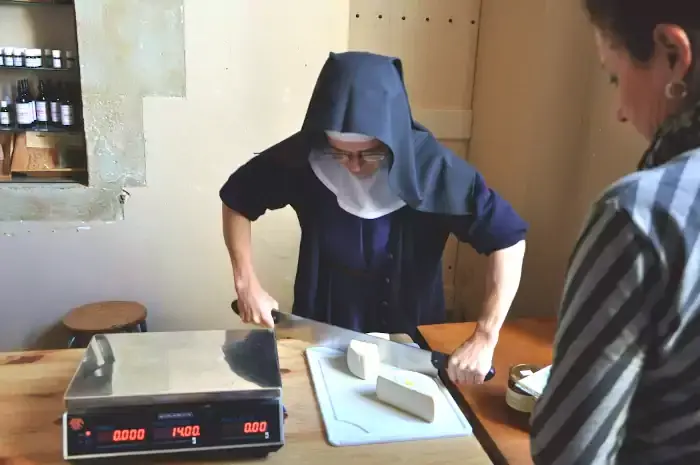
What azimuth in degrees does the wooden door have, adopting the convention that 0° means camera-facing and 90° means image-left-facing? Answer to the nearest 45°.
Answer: approximately 0°

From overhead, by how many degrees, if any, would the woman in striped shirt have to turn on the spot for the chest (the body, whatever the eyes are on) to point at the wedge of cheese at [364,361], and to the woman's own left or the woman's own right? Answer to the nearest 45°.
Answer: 0° — they already face it

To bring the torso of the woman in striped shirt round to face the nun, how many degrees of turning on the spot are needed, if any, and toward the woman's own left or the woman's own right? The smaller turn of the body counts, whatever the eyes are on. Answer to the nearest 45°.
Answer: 0° — they already face them

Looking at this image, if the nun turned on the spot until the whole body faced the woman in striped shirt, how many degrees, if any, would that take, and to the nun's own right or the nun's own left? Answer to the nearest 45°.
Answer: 0° — they already face them

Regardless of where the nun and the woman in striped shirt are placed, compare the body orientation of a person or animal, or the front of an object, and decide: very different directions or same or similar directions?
very different directions

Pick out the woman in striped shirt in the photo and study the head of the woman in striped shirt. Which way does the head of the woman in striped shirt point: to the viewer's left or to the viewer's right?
to the viewer's left

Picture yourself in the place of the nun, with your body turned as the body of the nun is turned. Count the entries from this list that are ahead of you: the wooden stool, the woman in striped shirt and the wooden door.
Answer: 1

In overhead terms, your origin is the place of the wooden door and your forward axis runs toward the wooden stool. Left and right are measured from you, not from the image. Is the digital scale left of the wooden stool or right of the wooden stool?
left

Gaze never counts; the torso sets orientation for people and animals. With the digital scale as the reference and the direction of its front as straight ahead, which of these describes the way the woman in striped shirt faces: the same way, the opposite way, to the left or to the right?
the opposite way

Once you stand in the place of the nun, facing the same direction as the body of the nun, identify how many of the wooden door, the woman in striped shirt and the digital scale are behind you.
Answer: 1

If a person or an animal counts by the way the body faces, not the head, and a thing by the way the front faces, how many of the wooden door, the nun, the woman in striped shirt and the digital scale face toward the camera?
3
